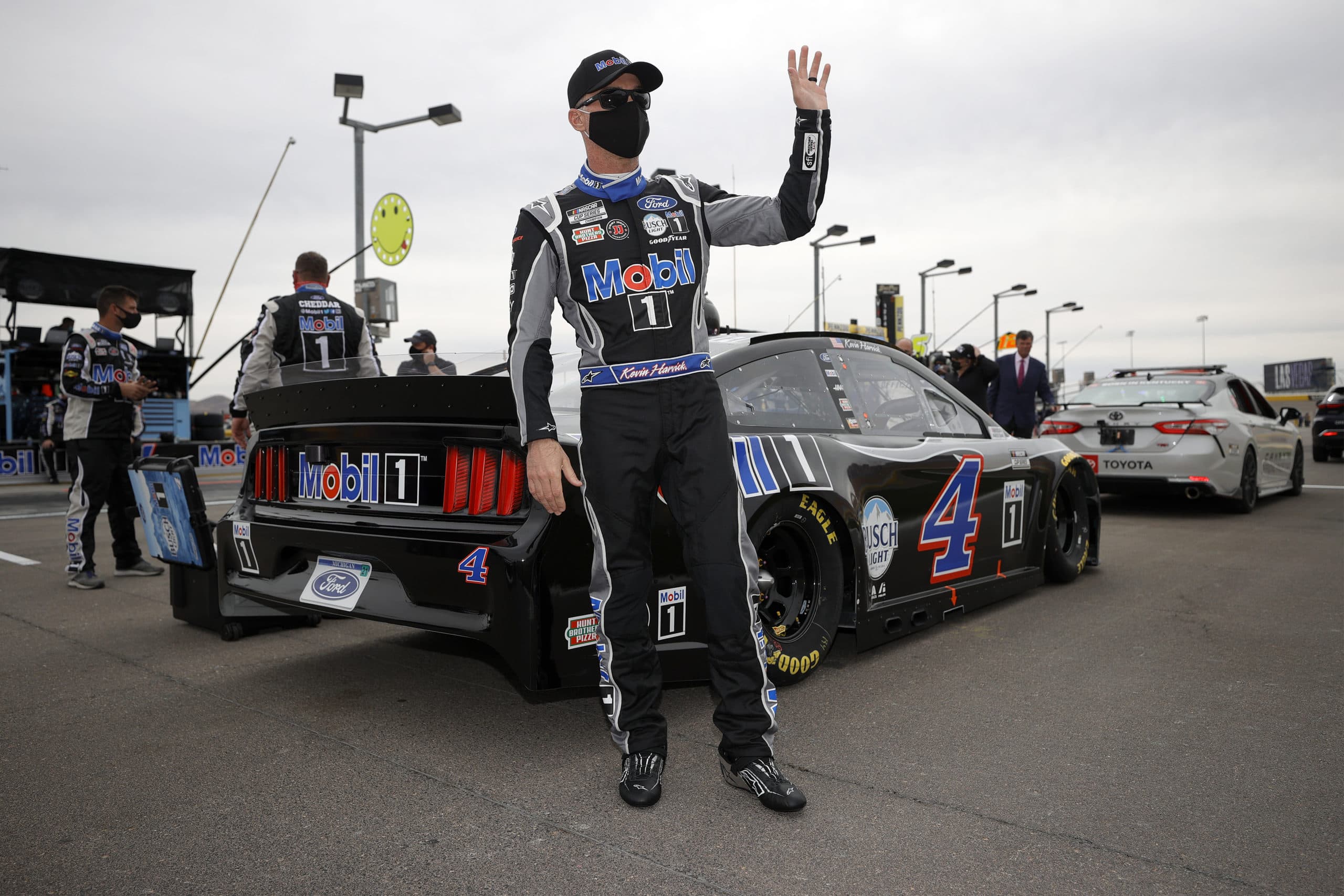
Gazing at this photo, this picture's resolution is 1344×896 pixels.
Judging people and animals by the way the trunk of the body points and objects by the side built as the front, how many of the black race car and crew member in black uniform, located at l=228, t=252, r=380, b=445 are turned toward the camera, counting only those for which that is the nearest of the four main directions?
0

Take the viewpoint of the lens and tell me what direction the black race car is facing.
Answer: facing away from the viewer and to the right of the viewer

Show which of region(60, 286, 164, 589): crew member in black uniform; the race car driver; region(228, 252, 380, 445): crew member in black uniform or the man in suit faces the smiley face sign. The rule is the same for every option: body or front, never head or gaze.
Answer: region(228, 252, 380, 445): crew member in black uniform

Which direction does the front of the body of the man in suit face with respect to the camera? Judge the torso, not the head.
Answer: toward the camera

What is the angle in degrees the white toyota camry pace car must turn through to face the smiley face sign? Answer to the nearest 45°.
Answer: approximately 135° to its left

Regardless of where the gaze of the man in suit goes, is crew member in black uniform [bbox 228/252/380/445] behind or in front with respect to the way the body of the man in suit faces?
in front

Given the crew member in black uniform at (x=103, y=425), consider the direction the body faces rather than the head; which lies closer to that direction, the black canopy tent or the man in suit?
the man in suit

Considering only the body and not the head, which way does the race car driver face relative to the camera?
toward the camera

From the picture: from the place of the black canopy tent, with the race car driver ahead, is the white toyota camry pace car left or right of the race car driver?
left

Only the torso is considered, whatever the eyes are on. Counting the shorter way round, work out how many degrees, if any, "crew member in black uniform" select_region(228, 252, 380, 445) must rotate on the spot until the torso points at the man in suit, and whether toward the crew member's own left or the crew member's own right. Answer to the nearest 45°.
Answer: approximately 90° to the crew member's own right

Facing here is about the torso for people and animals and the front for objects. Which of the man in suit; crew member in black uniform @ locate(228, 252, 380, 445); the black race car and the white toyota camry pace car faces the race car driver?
the man in suit

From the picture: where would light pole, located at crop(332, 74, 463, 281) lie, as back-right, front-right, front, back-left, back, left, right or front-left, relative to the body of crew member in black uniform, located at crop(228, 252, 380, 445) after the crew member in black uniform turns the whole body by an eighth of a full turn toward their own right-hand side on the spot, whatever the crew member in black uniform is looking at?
front-left

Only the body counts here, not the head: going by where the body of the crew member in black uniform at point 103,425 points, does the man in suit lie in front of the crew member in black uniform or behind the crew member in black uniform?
in front

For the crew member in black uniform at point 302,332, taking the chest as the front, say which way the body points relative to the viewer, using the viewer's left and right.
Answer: facing away from the viewer

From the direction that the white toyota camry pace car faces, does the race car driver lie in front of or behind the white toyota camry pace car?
behind
